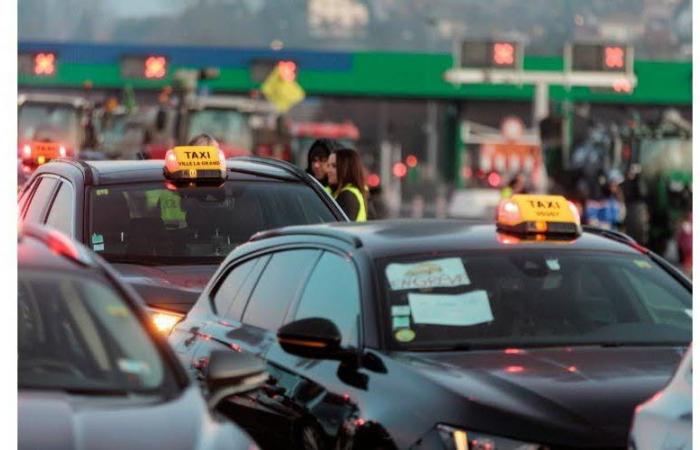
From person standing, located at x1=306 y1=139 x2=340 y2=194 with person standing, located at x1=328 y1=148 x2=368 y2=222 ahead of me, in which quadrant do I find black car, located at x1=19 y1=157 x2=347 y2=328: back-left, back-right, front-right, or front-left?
front-right

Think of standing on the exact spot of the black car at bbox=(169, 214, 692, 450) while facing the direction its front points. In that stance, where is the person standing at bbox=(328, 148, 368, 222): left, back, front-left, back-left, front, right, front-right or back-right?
back-left

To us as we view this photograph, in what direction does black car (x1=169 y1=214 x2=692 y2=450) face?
facing the viewer and to the right of the viewer

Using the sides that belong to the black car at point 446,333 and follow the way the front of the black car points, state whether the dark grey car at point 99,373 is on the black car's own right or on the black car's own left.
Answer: on the black car's own right

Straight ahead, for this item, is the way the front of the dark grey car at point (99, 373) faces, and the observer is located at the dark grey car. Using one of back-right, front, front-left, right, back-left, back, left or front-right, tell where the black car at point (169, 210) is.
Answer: back

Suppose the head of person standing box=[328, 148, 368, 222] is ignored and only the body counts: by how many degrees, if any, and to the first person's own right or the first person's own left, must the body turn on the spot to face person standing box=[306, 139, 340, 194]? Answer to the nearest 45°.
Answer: approximately 90° to the first person's own right

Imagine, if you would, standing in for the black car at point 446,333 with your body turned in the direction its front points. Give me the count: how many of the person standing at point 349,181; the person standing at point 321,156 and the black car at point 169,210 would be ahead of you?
0

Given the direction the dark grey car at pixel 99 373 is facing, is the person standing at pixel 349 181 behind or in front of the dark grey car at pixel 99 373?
behind

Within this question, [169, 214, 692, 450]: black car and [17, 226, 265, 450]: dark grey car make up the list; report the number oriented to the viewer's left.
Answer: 0

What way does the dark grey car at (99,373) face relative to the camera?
toward the camera

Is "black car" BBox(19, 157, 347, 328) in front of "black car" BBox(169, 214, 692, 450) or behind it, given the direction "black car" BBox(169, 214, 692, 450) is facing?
behind
